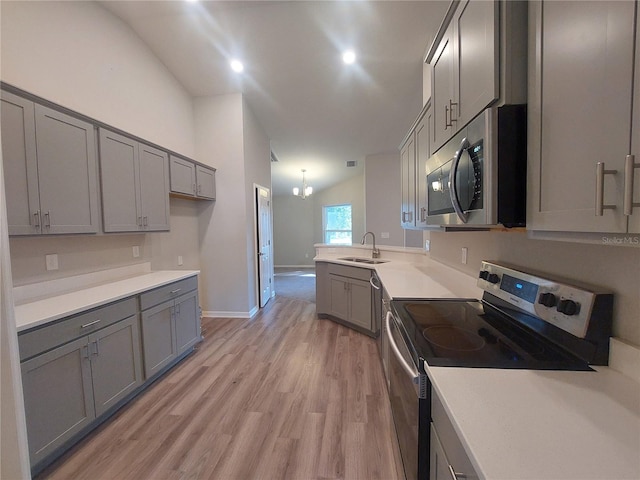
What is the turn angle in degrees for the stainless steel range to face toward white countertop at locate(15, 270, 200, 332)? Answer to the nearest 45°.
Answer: approximately 45° to its right

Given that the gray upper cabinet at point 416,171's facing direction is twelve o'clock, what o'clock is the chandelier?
The chandelier is roughly at 2 o'clock from the gray upper cabinet.

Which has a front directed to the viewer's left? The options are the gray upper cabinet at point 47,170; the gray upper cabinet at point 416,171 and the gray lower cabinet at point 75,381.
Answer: the gray upper cabinet at point 416,171

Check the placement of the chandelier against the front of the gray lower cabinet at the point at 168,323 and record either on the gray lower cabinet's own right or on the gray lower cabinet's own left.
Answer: on the gray lower cabinet's own left

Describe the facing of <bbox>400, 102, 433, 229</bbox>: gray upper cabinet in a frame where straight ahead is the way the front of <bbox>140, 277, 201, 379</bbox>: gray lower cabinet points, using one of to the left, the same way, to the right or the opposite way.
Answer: the opposite way

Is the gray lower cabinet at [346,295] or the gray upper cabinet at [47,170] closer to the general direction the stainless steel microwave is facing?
the gray upper cabinet

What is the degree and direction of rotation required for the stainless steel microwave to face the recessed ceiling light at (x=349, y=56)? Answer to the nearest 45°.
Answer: approximately 90° to its right

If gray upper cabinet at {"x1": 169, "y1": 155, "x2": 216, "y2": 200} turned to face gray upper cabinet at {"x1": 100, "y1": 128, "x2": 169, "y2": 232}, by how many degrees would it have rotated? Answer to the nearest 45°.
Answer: approximately 90° to its right

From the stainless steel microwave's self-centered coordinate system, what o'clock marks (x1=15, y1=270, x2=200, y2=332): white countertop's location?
The white countertop is roughly at 1 o'clock from the stainless steel microwave.

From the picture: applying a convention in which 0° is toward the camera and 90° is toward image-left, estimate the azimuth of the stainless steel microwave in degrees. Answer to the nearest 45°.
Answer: approximately 45°
